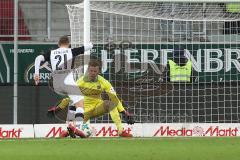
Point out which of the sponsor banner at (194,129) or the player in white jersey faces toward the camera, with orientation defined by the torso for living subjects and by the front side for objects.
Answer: the sponsor banner

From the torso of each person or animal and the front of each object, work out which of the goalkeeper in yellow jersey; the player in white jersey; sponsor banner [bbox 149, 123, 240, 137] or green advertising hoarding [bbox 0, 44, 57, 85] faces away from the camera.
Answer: the player in white jersey

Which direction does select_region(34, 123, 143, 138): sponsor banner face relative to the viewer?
toward the camera

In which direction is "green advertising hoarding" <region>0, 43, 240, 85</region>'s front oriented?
toward the camera

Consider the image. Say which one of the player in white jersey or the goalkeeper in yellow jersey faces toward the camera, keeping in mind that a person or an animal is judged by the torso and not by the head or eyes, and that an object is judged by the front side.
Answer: the goalkeeper in yellow jersey

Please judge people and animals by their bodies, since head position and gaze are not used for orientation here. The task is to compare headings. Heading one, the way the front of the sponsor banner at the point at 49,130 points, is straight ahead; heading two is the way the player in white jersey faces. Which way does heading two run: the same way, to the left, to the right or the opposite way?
the opposite way

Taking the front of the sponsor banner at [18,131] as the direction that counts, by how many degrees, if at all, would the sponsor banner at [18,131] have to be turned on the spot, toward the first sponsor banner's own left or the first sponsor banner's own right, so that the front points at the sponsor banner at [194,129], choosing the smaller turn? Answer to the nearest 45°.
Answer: approximately 90° to the first sponsor banner's own left

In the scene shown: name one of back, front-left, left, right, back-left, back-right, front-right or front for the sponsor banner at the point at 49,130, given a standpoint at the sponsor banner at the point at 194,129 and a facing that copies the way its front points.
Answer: right

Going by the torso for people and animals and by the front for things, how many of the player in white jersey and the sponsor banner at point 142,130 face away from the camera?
1
